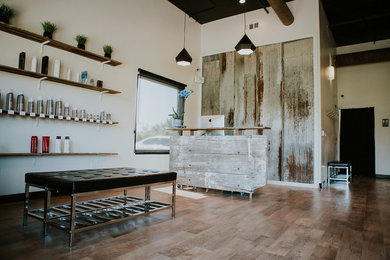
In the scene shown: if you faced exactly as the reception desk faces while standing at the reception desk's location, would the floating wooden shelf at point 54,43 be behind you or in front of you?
in front

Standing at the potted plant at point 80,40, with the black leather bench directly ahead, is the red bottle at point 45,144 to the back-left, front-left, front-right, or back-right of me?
front-right

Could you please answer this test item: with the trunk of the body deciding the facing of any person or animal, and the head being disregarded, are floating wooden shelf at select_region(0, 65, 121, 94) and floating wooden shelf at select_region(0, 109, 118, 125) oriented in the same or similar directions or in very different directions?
same or similar directions

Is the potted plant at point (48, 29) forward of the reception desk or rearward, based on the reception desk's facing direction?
forward

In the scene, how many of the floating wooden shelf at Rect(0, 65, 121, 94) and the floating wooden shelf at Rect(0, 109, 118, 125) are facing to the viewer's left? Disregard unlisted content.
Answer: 0

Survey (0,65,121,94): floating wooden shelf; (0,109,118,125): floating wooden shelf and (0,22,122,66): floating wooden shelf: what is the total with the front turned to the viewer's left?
0

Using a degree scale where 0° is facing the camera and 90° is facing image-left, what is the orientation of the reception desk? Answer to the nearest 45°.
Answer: approximately 45°

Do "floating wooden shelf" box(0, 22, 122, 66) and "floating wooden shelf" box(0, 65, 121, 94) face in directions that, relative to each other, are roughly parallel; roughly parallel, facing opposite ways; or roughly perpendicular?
roughly parallel

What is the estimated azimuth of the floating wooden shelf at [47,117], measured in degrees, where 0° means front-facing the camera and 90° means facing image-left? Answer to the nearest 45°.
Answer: approximately 315°

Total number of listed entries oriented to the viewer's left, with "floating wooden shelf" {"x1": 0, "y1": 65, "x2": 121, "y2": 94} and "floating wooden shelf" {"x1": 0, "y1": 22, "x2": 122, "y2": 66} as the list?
0

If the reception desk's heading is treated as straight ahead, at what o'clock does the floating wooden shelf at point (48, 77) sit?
The floating wooden shelf is roughly at 1 o'clock from the reception desk.

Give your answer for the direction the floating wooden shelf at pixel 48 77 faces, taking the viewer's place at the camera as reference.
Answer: facing the viewer and to the right of the viewer

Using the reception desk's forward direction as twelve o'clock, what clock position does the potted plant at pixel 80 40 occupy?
The potted plant is roughly at 1 o'clock from the reception desk.
